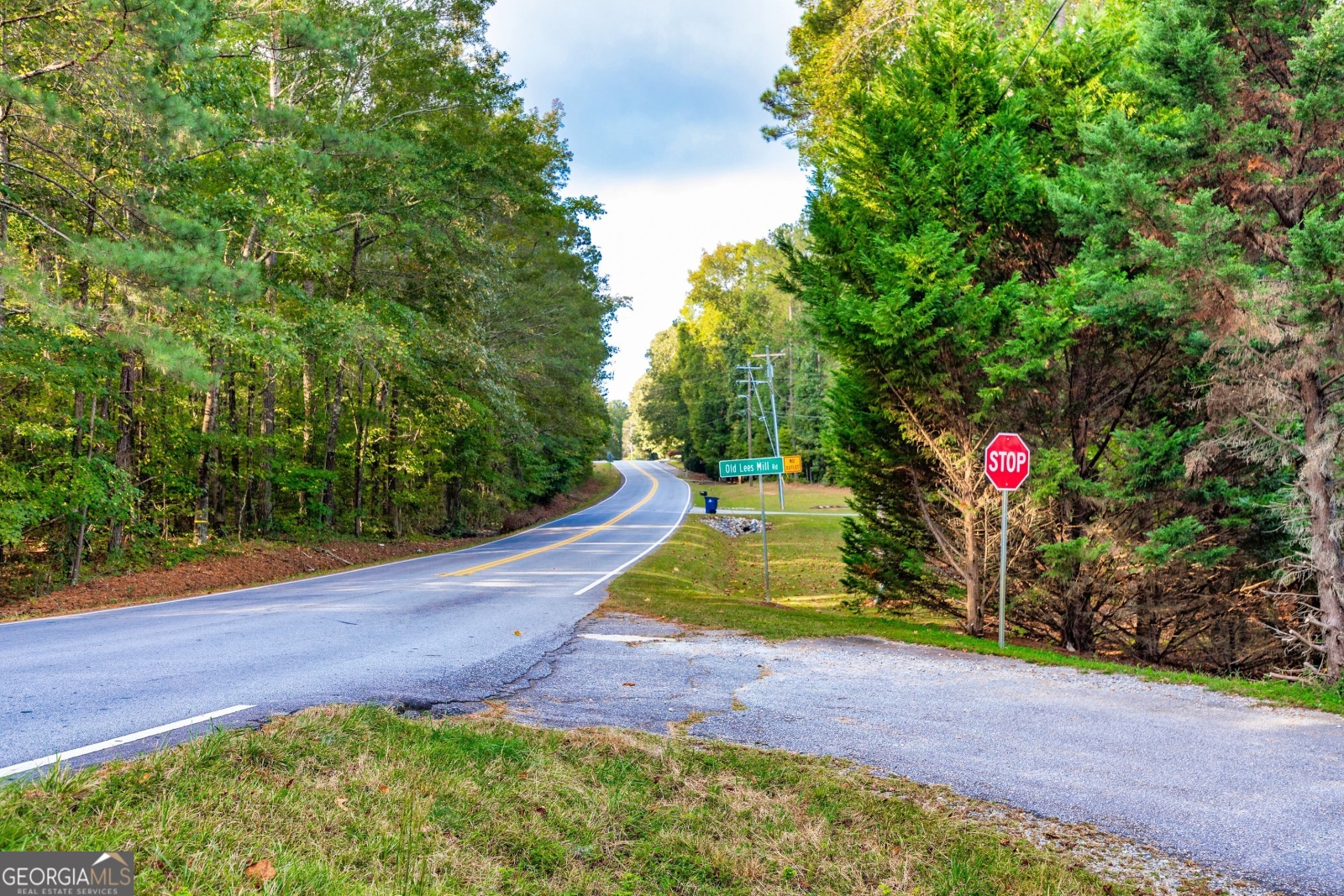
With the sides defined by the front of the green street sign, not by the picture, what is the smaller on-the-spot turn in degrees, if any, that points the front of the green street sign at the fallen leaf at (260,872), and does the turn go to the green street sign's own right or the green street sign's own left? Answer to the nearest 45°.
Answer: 0° — it already faces it

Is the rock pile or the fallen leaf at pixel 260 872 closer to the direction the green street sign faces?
the fallen leaf

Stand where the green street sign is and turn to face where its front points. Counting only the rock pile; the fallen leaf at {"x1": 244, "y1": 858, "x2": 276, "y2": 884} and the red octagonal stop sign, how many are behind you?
1

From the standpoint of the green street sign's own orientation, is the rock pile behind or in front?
behind

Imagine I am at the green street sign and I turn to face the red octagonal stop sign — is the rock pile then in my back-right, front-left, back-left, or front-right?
back-left

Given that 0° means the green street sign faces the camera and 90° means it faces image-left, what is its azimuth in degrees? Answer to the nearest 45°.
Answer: approximately 0°

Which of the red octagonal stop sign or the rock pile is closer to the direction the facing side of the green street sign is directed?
the red octagonal stop sign
